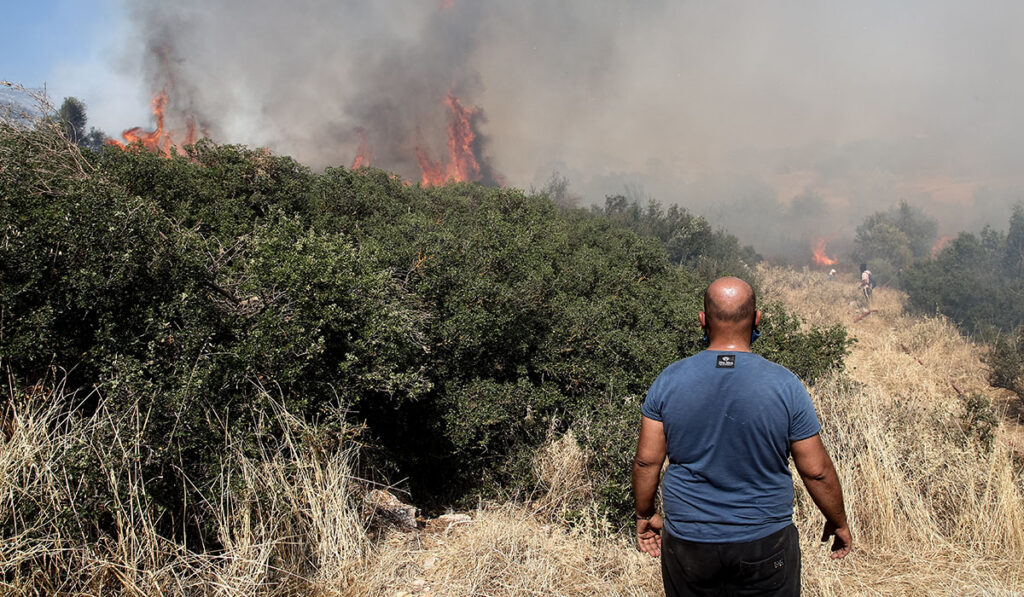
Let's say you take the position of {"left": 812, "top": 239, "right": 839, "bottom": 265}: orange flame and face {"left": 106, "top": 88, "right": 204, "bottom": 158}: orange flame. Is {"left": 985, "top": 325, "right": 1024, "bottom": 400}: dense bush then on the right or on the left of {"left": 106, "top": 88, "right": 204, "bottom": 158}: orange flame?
left

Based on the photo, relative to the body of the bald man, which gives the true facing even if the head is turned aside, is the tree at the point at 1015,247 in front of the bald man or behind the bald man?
in front

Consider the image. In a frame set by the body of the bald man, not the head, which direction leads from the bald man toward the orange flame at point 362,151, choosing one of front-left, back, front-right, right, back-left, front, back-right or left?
front-left

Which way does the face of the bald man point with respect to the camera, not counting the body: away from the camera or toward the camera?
away from the camera

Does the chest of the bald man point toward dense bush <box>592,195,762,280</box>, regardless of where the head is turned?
yes

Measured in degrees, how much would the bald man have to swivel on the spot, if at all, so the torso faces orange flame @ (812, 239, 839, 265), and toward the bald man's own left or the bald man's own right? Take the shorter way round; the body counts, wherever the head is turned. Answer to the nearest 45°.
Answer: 0° — they already face it

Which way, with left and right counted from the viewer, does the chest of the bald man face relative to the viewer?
facing away from the viewer

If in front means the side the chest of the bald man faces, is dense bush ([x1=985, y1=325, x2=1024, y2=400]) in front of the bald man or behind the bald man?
in front
